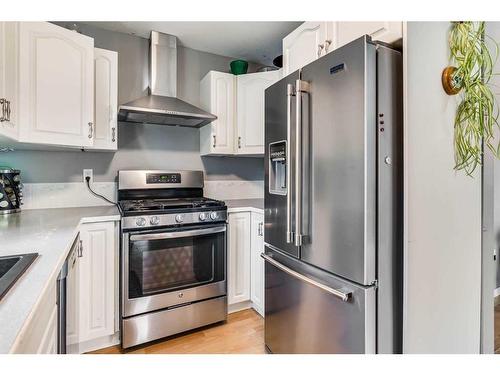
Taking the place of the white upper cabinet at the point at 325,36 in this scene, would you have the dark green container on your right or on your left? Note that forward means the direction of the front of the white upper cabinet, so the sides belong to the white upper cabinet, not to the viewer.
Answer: on your right

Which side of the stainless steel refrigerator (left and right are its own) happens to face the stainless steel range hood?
right

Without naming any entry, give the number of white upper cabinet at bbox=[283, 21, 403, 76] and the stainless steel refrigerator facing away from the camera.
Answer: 0

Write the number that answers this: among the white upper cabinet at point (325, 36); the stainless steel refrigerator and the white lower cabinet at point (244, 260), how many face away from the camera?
0

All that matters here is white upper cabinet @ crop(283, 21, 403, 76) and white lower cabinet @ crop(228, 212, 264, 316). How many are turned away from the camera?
0

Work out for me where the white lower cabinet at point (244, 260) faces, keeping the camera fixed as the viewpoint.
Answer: facing the viewer and to the left of the viewer

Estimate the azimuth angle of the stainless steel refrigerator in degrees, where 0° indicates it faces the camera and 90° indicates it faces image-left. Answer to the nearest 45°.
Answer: approximately 45°

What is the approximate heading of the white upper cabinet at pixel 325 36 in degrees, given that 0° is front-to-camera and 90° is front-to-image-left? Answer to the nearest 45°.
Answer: approximately 45°
